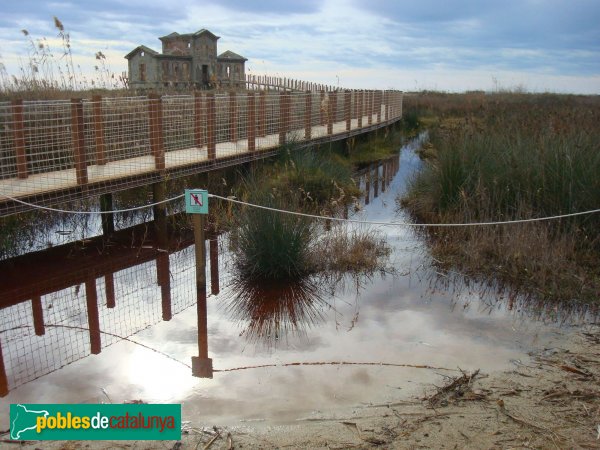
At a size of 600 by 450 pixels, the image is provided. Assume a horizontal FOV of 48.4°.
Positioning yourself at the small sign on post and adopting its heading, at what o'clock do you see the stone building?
The stone building is roughly at 6 o'clock from the small sign on post.

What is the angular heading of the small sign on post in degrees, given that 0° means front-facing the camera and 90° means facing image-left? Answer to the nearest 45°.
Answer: approximately 0°

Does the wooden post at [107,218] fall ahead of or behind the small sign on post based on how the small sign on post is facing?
behind

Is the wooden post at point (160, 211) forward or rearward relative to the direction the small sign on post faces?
rearward

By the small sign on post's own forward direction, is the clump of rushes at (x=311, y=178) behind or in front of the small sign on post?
behind

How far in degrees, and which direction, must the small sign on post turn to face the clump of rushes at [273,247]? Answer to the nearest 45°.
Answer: approximately 135° to its left
